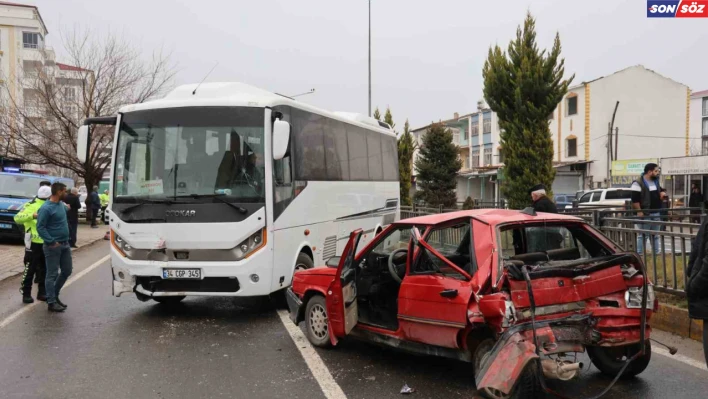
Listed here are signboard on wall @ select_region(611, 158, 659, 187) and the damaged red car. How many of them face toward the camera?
1

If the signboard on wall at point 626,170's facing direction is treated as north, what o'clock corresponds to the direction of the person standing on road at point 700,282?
The person standing on road is roughly at 12 o'clock from the signboard on wall.

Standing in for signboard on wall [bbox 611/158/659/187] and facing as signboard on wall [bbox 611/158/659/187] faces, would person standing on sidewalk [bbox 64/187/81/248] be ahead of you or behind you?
ahead

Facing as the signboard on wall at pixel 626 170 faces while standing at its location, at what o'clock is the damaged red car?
The damaged red car is roughly at 12 o'clock from the signboard on wall.

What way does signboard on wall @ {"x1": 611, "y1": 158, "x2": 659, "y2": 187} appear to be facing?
toward the camera

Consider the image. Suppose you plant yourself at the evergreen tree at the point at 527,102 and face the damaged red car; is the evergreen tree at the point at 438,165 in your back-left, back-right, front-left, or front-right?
back-right

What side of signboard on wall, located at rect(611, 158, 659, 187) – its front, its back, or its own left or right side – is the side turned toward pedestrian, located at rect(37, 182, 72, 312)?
front

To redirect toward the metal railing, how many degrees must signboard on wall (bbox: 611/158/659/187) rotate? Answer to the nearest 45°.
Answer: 0° — it already faces it

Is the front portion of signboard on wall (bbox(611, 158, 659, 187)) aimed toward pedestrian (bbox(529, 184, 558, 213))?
yes

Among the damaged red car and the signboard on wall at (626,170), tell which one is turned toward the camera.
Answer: the signboard on wall

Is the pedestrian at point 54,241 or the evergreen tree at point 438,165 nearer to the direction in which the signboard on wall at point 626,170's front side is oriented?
the pedestrian

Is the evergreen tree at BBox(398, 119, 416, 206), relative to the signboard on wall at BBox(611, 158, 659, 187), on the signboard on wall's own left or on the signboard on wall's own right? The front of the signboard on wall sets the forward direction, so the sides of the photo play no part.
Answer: on the signboard on wall's own right
